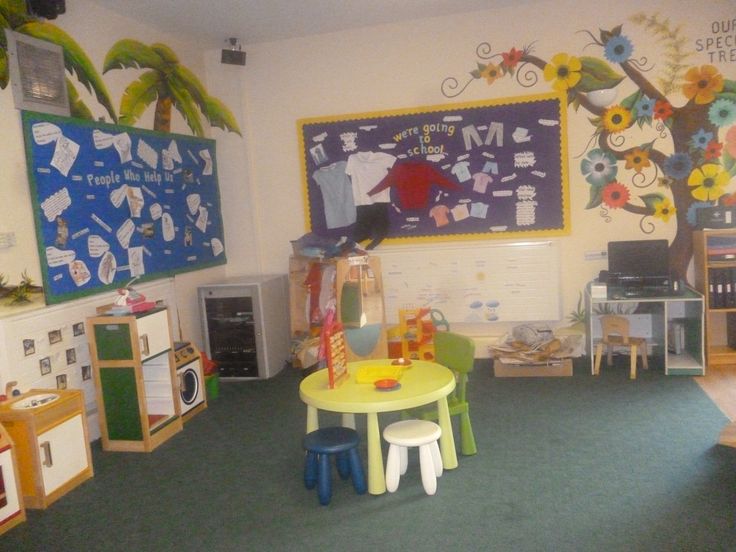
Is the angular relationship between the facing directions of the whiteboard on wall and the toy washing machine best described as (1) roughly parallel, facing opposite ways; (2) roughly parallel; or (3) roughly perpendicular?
roughly perpendicular

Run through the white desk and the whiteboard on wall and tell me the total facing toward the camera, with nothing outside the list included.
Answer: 2

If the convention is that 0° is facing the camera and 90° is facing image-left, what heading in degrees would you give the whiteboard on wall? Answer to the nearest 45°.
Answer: approximately 0°

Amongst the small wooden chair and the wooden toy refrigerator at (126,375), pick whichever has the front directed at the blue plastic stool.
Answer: the wooden toy refrigerator

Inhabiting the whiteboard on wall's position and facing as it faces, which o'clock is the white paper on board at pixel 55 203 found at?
The white paper on board is roughly at 2 o'clock from the whiteboard on wall.

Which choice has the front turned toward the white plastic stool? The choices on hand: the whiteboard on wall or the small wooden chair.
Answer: the whiteboard on wall

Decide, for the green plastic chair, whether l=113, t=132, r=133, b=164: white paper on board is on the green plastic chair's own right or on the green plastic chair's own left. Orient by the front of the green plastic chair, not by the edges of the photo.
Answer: on the green plastic chair's own right

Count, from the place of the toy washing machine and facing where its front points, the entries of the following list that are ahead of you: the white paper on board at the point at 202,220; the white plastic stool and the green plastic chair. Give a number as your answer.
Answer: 2

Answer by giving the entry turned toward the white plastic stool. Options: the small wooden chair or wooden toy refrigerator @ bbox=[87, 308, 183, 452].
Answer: the wooden toy refrigerator

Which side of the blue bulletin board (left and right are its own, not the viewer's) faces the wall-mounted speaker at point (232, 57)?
left
